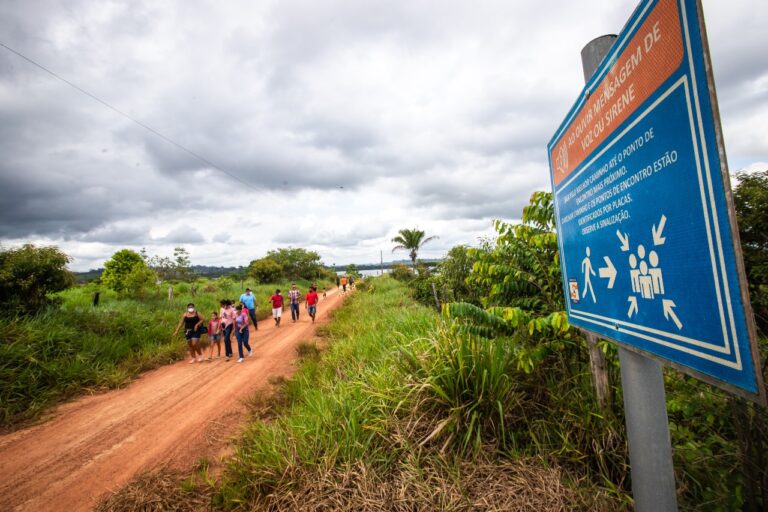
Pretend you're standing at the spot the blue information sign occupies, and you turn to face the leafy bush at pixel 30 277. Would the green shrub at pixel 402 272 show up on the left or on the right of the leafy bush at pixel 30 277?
right

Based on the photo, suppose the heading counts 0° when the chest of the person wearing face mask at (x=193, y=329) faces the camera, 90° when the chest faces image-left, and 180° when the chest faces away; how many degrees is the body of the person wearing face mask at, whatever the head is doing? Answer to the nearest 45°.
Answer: approximately 0°

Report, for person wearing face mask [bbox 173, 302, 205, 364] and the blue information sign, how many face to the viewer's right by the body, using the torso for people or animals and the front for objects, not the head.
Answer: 0

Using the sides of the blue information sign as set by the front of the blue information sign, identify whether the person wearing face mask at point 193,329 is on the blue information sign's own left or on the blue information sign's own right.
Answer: on the blue information sign's own right

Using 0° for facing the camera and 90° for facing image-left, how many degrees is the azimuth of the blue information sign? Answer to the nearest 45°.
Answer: approximately 45°

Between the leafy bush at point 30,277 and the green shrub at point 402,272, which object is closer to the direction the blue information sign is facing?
the leafy bush

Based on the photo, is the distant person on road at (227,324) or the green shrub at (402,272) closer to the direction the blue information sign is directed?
the distant person on road

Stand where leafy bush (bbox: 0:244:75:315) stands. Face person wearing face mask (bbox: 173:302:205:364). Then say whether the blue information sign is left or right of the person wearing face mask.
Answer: right

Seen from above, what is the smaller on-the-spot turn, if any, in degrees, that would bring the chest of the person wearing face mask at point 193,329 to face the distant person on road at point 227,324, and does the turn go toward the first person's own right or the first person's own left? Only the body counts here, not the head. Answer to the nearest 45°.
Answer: approximately 90° to the first person's own left
